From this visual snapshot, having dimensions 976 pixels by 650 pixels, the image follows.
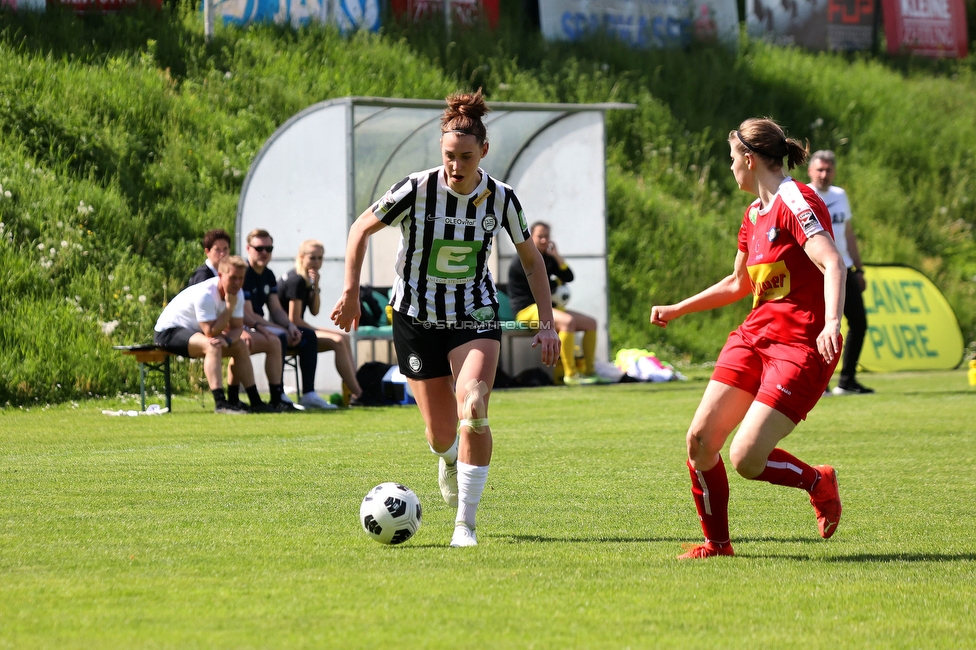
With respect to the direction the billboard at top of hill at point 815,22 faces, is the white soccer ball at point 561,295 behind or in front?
in front

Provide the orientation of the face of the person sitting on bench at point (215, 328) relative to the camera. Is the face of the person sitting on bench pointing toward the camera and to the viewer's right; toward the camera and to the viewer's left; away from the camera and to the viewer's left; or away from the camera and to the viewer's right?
toward the camera and to the viewer's right

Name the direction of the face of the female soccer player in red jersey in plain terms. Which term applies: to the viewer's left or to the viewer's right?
to the viewer's left

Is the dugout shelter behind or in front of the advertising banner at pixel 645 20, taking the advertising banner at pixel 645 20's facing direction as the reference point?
in front

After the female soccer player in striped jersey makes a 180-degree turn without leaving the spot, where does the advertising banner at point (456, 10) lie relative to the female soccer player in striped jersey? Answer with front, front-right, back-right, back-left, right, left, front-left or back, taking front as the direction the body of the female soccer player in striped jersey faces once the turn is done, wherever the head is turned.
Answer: front

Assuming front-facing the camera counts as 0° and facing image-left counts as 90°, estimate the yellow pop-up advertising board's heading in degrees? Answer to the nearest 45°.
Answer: approximately 0°

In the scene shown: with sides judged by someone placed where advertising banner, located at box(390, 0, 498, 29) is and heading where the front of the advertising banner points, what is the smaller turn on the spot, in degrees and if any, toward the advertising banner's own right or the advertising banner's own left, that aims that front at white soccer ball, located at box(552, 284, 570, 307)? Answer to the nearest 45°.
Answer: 0° — it already faces it

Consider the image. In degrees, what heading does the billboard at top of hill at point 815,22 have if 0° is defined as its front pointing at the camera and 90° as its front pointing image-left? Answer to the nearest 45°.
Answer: approximately 0°

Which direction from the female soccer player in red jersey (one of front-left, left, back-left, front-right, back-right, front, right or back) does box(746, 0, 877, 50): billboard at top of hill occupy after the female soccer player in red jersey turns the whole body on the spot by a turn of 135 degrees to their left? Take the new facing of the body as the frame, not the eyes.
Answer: left

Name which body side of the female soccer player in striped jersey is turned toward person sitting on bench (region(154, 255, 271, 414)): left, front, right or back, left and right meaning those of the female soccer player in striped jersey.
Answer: back

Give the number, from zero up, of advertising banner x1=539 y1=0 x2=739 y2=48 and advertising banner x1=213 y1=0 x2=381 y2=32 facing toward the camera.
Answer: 2

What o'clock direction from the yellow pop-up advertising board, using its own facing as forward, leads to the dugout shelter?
The dugout shelter is roughly at 2 o'clock from the yellow pop-up advertising board.
